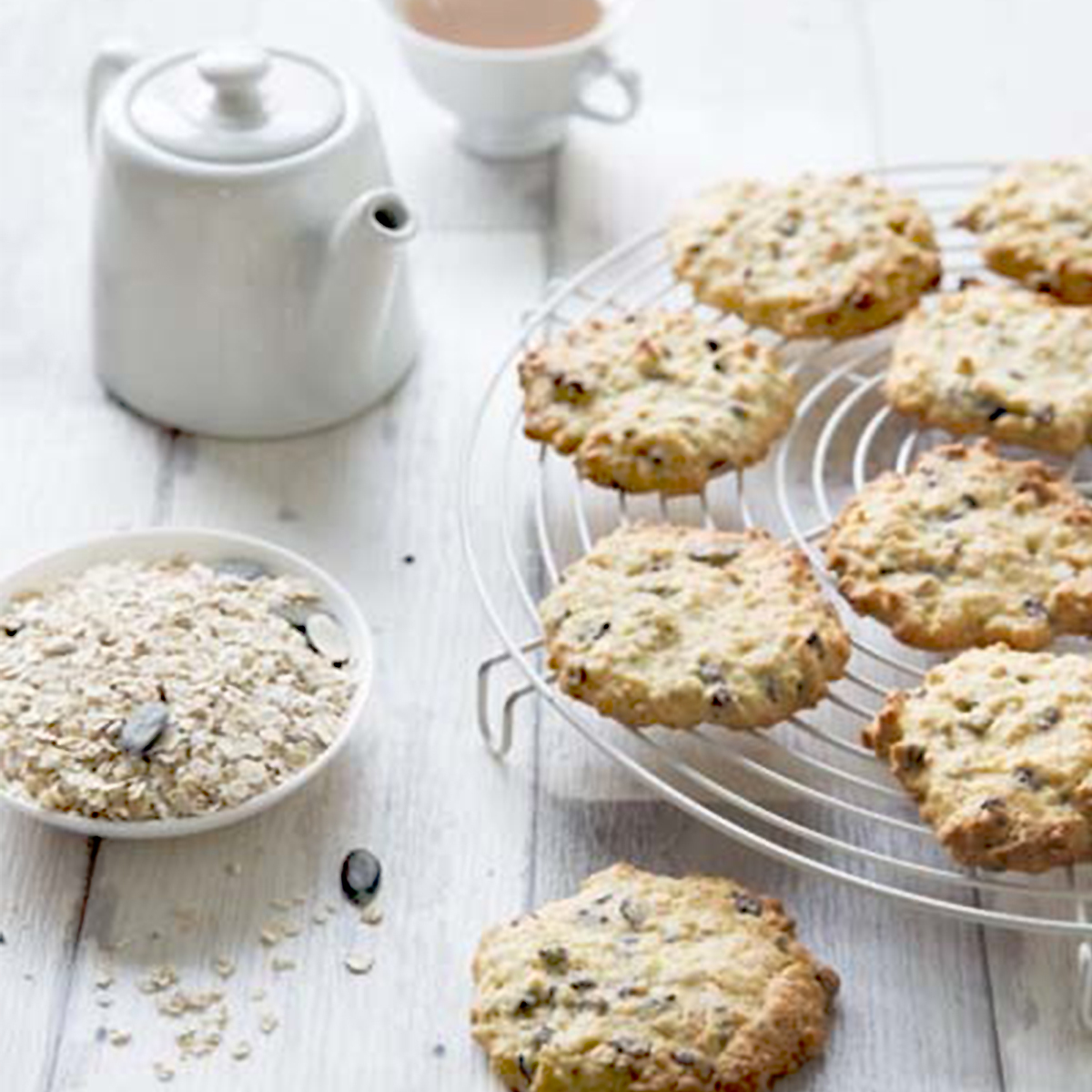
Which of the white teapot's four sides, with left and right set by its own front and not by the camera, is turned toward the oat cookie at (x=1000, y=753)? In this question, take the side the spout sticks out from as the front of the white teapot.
front

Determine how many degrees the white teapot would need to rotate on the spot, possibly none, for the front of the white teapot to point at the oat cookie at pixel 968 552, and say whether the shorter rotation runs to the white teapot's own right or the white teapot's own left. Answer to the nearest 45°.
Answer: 0° — it already faces it

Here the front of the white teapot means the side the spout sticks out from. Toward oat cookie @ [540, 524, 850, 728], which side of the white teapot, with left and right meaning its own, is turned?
front

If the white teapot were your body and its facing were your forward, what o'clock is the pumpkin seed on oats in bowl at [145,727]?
The pumpkin seed on oats in bowl is roughly at 2 o'clock from the white teapot.

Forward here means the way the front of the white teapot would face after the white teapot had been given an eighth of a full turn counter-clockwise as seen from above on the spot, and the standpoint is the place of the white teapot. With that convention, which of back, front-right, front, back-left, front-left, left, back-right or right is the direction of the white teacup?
front-left

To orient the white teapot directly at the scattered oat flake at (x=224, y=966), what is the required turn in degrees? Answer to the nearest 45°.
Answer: approximately 45° to its right

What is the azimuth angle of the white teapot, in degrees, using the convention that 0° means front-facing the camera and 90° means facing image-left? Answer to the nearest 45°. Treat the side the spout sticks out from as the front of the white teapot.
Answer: approximately 315°

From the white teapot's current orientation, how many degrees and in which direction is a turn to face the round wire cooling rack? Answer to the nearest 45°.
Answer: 0° — it already faces it

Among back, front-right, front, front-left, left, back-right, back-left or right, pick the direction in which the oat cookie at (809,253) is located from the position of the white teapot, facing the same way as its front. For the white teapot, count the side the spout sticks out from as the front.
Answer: front-left

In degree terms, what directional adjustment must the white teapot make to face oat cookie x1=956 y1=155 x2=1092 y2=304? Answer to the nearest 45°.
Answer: approximately 45° to its left
